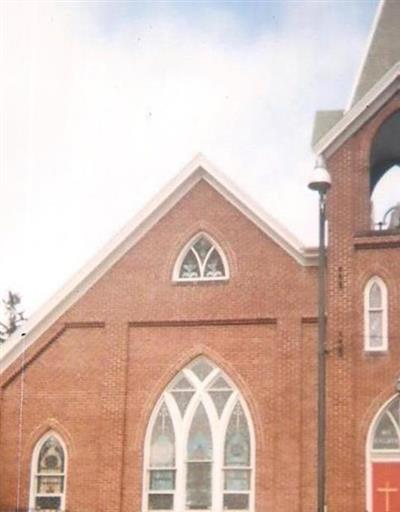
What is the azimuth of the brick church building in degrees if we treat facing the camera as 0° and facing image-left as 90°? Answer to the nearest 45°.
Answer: approximately 0°
